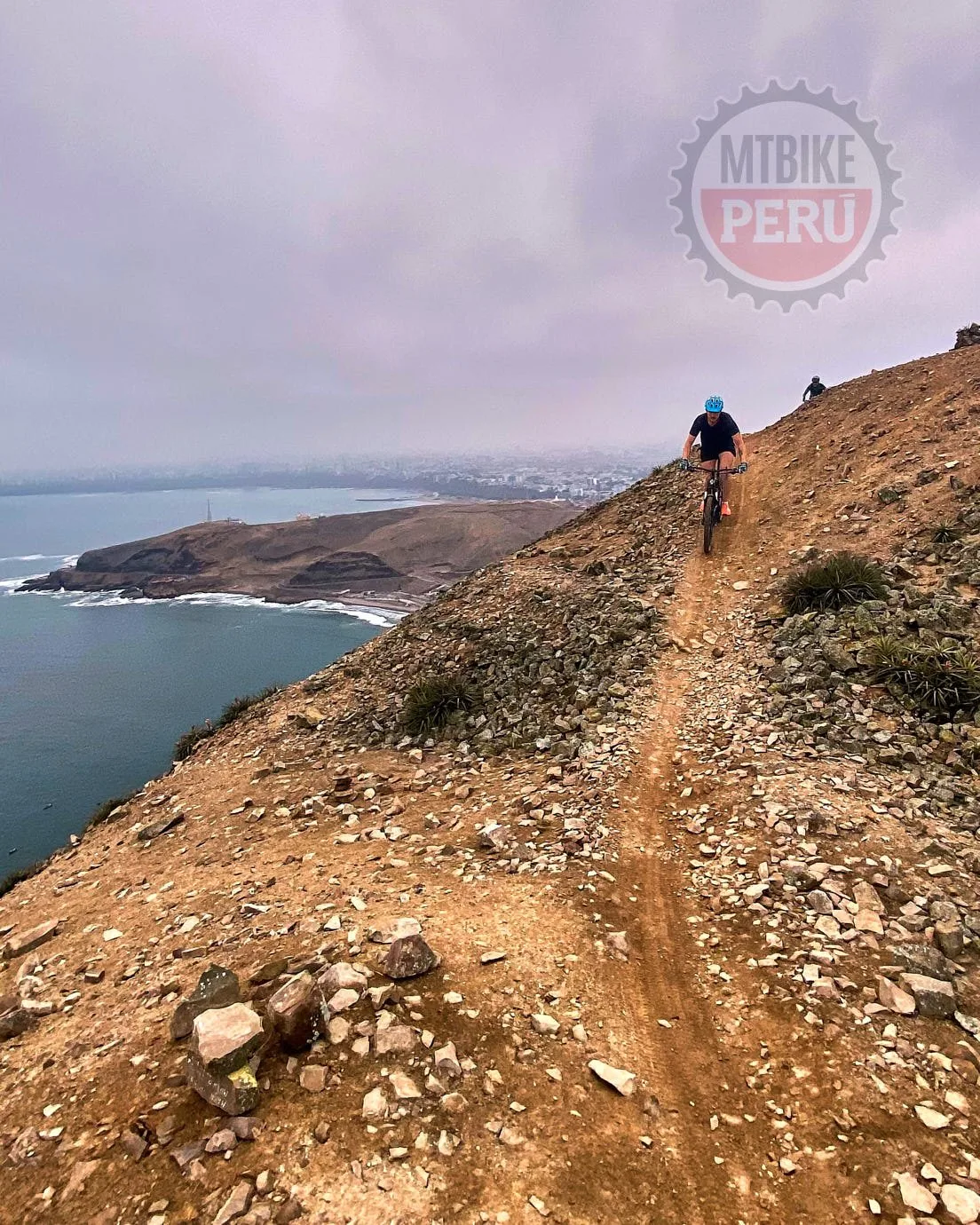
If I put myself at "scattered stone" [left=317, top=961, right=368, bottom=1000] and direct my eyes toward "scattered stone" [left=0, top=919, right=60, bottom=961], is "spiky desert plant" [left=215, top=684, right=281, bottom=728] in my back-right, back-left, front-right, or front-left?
front-right

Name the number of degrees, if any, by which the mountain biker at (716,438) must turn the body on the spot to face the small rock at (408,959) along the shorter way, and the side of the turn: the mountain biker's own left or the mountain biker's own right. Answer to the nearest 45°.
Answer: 0° — they already face it

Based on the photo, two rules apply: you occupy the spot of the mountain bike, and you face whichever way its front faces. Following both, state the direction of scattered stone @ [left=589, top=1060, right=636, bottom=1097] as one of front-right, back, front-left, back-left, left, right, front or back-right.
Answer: front

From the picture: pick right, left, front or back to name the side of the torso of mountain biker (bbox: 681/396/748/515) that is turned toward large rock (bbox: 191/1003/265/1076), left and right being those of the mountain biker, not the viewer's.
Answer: front

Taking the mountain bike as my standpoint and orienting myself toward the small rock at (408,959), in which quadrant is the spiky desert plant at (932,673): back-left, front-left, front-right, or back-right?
front-left

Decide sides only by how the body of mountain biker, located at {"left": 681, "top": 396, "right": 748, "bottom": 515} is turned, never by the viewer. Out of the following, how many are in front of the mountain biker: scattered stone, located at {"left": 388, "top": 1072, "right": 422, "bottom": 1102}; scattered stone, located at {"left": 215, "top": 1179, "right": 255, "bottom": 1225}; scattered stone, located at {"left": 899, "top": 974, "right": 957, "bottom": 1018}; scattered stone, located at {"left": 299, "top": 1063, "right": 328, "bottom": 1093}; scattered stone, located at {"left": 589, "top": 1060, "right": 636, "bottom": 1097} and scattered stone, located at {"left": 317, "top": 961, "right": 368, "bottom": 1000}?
6

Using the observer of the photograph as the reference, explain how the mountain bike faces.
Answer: facing the viewer

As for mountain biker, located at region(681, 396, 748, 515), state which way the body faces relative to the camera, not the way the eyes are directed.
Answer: toward the camera

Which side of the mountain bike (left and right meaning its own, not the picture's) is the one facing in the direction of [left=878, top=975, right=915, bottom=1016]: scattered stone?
front

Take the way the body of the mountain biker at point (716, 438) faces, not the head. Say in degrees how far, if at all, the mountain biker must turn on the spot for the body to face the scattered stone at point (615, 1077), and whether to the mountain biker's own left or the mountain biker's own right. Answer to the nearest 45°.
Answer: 0° — they already face it

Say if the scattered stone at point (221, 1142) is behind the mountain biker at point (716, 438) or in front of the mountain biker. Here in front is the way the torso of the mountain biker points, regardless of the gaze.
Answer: in front

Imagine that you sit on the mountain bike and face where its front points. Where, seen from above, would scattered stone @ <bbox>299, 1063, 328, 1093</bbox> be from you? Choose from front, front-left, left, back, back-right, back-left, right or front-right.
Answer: front
